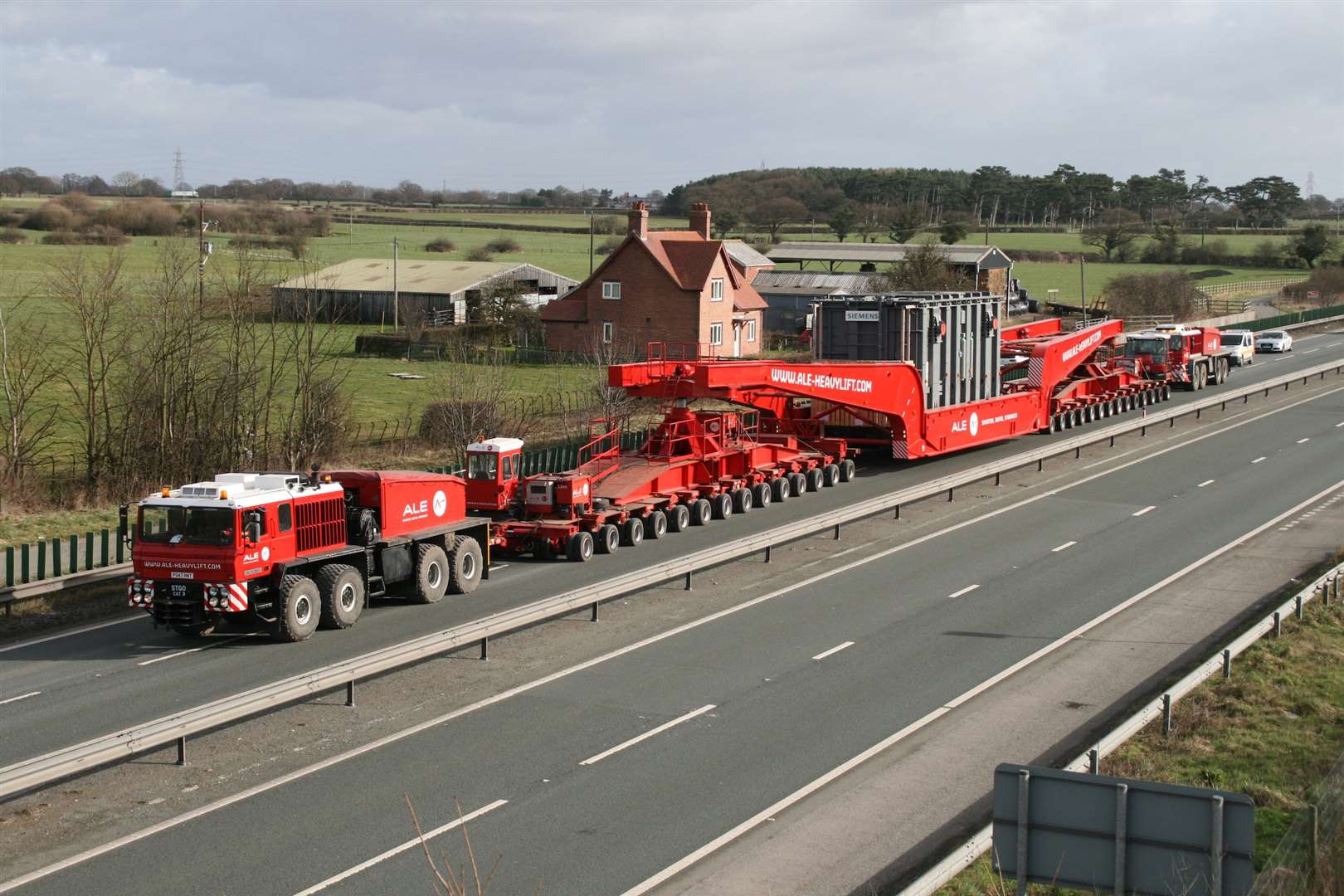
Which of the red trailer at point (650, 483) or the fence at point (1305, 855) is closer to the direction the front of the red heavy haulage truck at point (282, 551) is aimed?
the fence

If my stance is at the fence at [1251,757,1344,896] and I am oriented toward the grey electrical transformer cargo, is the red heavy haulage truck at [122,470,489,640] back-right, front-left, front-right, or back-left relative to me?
front-left

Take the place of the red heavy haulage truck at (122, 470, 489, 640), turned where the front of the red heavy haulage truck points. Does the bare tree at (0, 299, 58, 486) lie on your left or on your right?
on your right

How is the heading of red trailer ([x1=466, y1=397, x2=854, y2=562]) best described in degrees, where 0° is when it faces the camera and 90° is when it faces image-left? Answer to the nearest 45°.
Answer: approximately 45°

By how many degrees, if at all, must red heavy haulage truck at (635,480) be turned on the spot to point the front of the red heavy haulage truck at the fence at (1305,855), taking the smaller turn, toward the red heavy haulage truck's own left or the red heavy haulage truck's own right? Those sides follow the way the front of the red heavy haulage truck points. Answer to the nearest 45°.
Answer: approximately 45° to the red heavy haulage truck's own left

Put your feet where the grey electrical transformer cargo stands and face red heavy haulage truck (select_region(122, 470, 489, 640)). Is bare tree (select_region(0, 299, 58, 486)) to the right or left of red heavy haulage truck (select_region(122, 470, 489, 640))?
right

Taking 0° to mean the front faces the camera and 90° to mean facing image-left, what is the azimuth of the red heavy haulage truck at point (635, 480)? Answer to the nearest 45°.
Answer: approximately 45°

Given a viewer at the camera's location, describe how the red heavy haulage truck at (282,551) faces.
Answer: facing the viewer and to the left of the viewer

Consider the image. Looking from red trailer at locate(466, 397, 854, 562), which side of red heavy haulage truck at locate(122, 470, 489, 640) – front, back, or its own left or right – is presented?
back

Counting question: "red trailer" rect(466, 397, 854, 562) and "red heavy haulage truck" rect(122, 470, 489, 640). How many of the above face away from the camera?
0

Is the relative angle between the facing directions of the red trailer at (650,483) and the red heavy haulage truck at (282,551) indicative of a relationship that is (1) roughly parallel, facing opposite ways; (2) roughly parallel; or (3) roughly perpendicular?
roughly parallel
